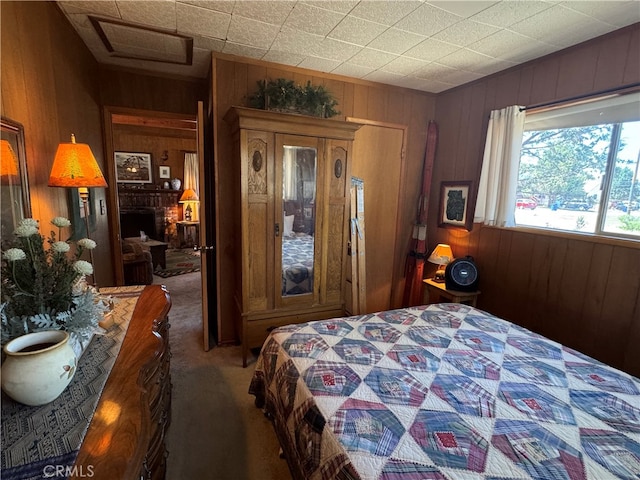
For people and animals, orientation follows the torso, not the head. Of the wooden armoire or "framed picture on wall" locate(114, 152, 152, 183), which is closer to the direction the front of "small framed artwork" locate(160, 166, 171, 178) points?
the wooden armoire

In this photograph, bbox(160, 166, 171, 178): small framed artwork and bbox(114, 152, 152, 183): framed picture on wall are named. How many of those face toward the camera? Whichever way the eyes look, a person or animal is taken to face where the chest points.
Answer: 2

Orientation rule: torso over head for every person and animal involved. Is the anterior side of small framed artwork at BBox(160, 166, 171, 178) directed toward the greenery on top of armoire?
yes

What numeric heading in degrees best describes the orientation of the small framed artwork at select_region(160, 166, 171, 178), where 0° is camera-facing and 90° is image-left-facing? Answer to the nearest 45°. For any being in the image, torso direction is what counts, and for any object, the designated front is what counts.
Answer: approximately 0°

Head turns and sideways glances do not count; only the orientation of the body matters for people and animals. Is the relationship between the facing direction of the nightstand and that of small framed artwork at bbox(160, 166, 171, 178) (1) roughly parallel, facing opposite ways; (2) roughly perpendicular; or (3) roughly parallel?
roughly perpendicular

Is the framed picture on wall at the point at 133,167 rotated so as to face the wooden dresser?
yes

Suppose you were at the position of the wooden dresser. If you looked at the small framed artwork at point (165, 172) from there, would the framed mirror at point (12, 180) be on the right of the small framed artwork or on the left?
left

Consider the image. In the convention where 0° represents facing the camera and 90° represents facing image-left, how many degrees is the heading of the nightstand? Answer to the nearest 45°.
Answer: approximately 45°

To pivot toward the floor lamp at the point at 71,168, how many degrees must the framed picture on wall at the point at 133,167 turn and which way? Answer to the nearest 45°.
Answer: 0° — it already faces it
